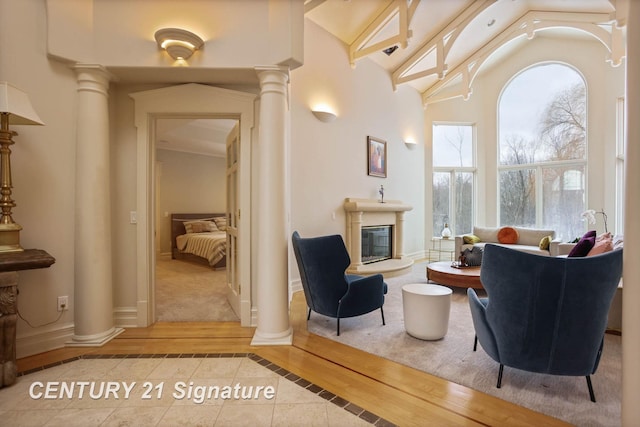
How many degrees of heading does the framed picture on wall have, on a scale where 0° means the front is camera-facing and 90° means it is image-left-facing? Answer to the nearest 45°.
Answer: approximately 315°

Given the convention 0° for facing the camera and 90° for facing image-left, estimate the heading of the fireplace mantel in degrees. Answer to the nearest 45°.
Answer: approximately 315°

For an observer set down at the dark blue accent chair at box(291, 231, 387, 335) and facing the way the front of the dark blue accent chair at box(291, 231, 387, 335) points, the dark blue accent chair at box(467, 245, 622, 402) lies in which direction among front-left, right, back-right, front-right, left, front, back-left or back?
right

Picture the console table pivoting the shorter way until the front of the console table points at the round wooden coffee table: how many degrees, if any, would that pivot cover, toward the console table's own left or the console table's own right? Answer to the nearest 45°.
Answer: approximately 45° to the console table's own left

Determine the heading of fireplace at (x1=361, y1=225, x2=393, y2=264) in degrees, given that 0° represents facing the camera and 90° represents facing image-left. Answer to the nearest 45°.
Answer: approximately 315°

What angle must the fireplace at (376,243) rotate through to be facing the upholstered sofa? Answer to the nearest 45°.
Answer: approximately 45° to its left

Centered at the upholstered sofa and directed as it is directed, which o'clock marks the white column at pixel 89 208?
The white column is roughly at 1 o'clock from the upholstered sofa.

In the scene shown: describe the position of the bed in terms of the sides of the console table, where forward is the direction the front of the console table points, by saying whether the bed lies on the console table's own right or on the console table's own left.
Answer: on the console table's own left

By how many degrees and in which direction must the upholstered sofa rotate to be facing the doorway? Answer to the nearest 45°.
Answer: approximately 45° to its right

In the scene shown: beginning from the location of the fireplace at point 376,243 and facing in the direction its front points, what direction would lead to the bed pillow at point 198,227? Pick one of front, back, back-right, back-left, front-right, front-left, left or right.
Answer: back-right

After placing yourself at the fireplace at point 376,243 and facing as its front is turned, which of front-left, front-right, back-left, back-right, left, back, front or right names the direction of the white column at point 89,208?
right

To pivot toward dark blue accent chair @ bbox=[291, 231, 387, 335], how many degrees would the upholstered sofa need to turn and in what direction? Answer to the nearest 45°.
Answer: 0° — it already faces it

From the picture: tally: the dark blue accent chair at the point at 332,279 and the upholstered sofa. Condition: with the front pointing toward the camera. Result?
1

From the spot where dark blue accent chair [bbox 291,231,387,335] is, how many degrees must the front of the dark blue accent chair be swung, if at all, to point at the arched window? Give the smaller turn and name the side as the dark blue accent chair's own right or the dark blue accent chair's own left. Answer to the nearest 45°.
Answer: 0° — it already faces it

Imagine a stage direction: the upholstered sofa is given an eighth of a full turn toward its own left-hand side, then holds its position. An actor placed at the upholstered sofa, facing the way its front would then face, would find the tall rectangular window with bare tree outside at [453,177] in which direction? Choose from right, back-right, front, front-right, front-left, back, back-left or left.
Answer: back

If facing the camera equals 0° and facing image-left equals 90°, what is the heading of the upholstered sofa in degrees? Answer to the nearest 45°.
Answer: approximately 0°
